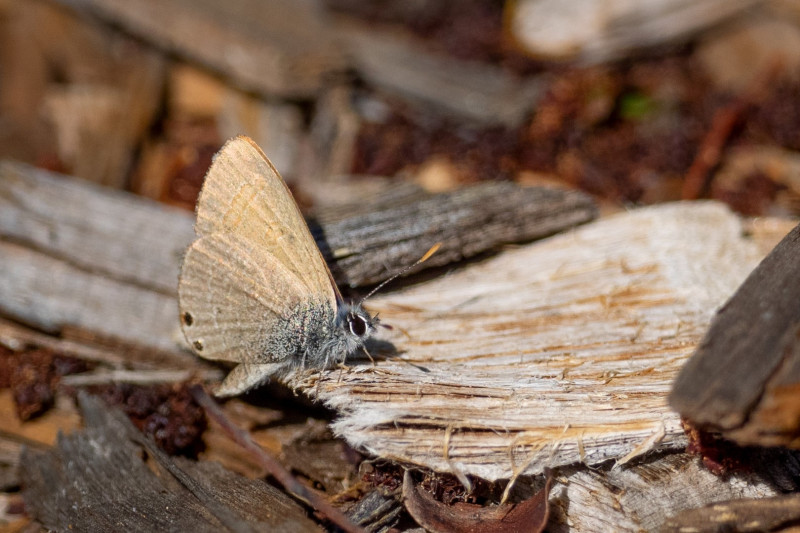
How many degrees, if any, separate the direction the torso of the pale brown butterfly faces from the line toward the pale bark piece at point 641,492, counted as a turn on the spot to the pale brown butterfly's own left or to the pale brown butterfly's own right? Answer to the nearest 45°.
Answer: approximately 45° to the pale brown butterfly's own right

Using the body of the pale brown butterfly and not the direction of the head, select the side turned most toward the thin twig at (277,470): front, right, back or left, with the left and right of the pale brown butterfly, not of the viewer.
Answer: right

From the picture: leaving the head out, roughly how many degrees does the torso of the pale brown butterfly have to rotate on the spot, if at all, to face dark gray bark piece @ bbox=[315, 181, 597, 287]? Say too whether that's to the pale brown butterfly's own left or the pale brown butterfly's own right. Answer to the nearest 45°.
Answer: approximately 45° to the pale brown butterfly's own left

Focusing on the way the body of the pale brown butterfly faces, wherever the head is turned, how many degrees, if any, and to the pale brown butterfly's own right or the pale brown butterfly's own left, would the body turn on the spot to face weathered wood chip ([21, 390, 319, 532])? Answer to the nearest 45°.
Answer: approximately 135° to the pale brown butterfly's own right

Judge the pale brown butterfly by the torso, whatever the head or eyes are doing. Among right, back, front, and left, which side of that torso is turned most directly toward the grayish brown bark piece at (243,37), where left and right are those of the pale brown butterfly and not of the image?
left

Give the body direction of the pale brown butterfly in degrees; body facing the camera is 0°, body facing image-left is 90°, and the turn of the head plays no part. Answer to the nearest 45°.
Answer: approximately 270°

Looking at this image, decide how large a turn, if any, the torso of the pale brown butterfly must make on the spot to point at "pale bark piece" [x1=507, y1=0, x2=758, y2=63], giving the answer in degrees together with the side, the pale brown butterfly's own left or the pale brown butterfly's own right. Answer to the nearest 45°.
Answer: approximately 45° to the pale brown butterfly's own left

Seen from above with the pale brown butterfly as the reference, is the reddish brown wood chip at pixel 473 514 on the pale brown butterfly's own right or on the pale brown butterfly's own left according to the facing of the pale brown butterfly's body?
on the pale brown butterfly's own right
